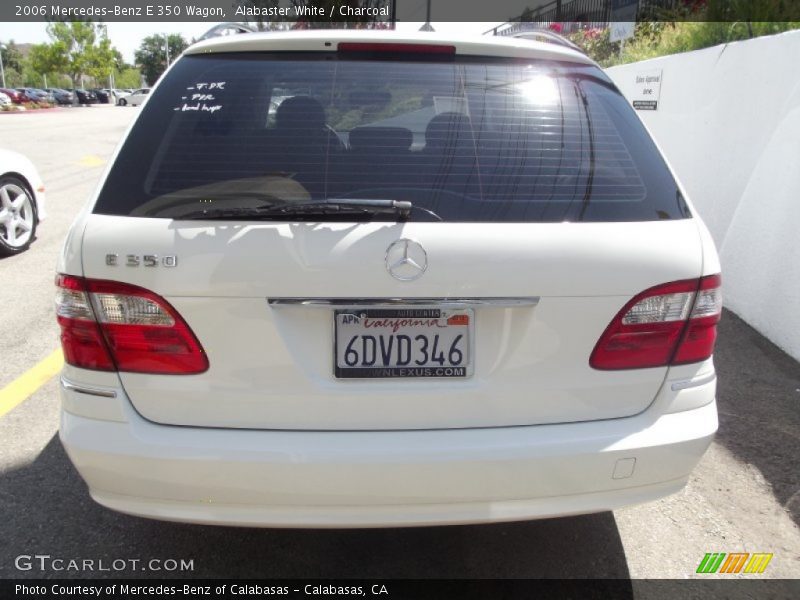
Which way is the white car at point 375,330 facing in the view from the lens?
facing away from the viewer

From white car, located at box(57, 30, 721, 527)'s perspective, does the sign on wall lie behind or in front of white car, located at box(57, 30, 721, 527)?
in front

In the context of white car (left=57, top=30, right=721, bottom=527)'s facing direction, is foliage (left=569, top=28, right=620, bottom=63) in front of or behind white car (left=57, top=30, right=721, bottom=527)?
in front
